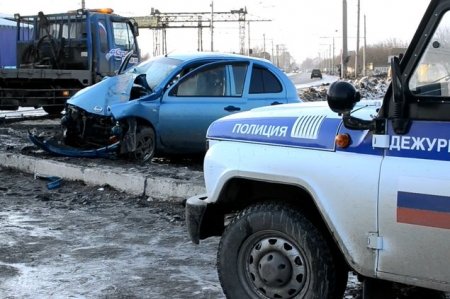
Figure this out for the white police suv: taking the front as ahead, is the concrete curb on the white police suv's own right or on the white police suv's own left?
on the white police suv's own right

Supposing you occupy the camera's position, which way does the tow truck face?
facing away from the viewer and to the right of the viewer

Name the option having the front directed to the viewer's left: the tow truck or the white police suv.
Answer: the white police suv

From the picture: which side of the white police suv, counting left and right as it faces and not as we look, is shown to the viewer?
left

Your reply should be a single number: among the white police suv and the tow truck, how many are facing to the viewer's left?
1

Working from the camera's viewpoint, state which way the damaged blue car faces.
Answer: facing the viewer and to the left of the viewer

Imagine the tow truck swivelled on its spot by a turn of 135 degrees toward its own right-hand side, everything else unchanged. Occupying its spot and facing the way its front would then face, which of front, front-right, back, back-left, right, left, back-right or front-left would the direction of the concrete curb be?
front
